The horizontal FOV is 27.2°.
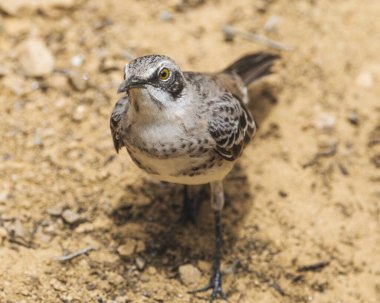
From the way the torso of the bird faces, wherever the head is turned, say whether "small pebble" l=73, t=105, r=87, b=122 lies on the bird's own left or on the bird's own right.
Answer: on the bird's own right

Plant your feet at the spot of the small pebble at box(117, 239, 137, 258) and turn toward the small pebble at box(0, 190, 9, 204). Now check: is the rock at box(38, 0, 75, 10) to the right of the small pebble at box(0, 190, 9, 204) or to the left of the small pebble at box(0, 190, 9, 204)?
right

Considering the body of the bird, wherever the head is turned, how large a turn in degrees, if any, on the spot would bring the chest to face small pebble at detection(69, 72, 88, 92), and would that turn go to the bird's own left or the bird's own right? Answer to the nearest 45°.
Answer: approximately 90° to the bird's own right

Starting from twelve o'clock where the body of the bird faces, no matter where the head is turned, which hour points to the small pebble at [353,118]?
The small pebble is roughly at 6 o'clock from the bird.

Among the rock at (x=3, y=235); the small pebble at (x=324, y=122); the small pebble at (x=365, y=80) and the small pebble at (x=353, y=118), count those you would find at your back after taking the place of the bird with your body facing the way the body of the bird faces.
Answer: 3

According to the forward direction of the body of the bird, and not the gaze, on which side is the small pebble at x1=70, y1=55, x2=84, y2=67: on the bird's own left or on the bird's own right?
on the bird's own right

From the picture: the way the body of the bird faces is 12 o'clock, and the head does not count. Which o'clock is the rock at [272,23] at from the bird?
The rock is roughly at 5 o'clock from the bird.

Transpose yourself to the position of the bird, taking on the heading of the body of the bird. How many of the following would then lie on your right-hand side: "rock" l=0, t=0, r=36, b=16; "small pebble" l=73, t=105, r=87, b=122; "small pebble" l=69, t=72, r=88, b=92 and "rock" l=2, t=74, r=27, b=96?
4

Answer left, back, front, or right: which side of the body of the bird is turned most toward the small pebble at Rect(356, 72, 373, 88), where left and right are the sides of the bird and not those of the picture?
back

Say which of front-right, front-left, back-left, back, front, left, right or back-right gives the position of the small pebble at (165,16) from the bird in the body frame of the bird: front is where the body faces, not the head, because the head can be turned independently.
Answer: back-right

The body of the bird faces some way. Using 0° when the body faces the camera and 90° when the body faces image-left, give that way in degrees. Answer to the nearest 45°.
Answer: approximately 45°

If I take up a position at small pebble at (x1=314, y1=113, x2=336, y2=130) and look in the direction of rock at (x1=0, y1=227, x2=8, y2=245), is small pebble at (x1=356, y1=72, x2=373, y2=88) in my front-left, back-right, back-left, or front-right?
back-right
